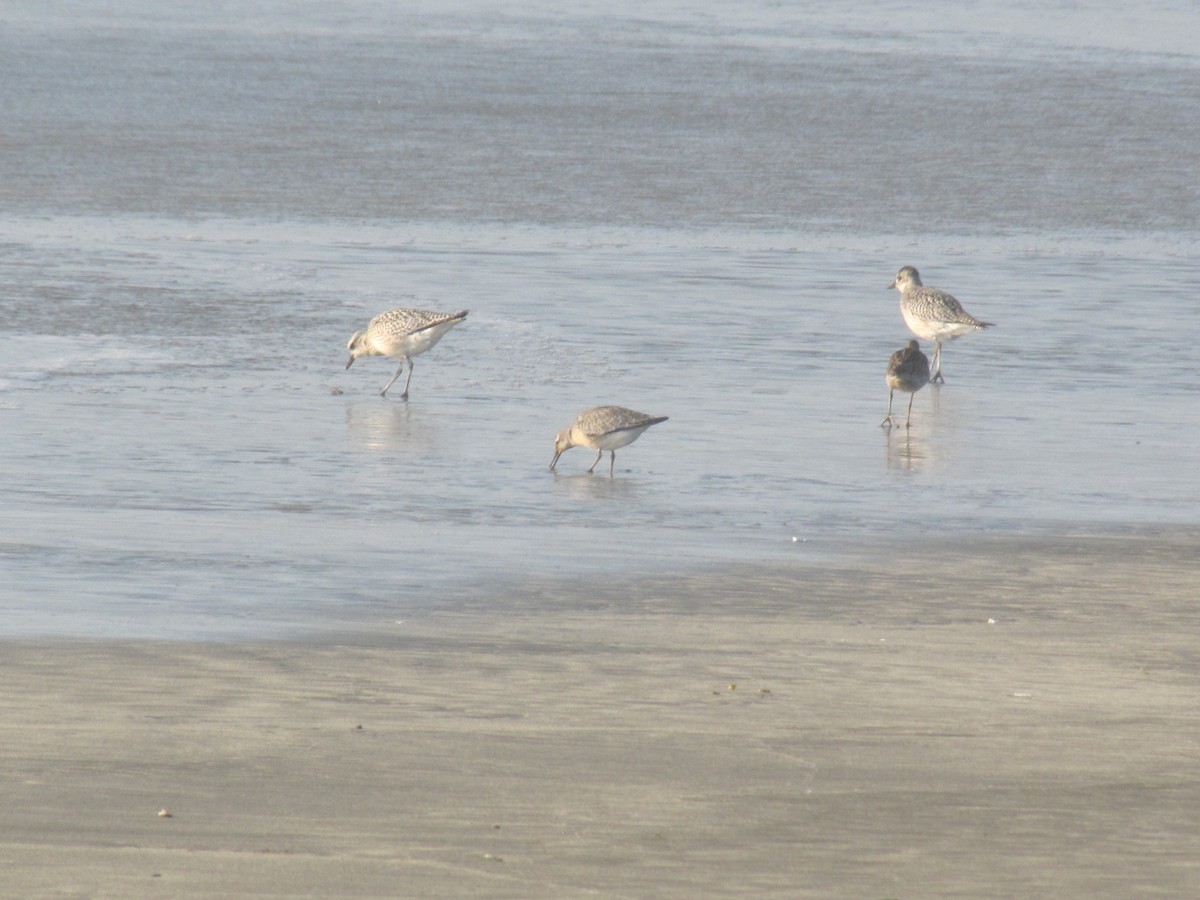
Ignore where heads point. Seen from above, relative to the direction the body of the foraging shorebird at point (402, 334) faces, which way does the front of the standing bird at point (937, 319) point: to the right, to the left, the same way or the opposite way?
the same way

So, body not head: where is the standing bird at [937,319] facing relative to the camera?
to the viewer's left

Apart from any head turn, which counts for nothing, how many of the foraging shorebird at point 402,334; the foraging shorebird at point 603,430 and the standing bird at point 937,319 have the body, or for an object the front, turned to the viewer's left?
3

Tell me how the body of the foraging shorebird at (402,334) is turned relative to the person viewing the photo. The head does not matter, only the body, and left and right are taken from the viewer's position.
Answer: facing to the left of the viewer

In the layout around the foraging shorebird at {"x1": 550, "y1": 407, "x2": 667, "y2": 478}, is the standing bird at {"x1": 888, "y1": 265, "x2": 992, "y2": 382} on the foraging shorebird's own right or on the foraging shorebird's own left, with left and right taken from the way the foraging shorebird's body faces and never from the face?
on the foraging shorebird's own right

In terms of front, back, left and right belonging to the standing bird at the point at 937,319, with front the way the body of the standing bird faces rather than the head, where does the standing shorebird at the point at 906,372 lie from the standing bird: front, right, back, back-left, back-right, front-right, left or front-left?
left

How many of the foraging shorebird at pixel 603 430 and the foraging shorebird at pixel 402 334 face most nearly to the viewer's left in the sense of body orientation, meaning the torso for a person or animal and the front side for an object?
2

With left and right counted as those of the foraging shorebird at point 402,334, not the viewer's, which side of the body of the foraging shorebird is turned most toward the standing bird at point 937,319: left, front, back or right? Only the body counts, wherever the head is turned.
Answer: back

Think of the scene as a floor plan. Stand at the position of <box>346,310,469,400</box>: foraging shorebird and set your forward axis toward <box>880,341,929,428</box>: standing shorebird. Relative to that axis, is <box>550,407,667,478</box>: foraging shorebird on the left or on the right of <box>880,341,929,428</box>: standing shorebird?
right

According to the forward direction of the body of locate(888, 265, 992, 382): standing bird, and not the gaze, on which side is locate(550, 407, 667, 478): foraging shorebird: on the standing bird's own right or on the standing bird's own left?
on the standing bird's own left

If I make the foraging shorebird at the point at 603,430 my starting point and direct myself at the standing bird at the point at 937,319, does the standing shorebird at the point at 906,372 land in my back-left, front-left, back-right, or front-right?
front-right

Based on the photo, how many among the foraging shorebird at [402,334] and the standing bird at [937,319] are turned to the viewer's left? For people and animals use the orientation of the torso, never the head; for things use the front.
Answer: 2

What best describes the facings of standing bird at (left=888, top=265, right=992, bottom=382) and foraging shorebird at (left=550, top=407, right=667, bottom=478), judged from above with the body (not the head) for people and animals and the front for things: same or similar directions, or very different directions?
same or similar directions

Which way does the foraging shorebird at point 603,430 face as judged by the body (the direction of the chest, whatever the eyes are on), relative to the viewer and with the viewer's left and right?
facing to the left of the viewer

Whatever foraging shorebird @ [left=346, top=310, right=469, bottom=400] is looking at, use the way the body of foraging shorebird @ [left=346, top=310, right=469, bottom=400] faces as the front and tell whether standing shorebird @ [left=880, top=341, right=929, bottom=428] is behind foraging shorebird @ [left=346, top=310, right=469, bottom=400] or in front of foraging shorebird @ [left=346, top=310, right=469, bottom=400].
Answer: behind
